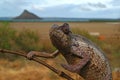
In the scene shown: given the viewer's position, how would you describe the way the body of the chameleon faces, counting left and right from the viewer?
facing to the left of the viewer
